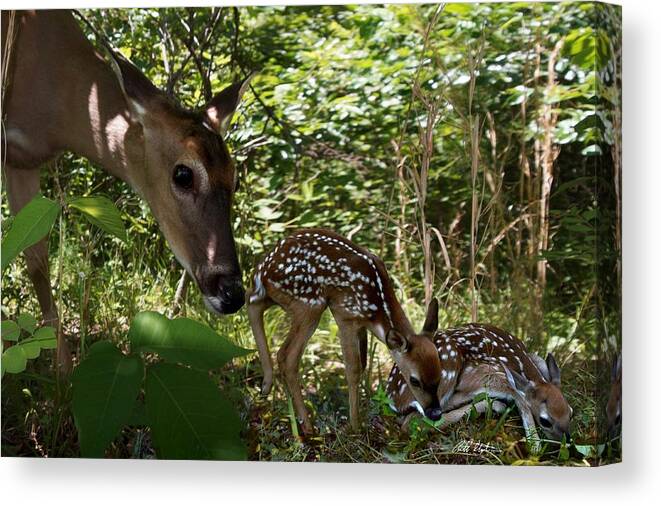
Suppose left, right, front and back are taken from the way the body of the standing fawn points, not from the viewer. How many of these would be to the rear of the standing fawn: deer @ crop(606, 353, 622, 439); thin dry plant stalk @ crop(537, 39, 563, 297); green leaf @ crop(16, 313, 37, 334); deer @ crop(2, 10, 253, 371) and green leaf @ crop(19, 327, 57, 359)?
3

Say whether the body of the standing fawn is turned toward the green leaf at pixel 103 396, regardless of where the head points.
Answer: no

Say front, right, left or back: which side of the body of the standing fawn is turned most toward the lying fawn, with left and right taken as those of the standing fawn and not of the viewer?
front

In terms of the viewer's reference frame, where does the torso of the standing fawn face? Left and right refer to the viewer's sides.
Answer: facing to the right of the viewer

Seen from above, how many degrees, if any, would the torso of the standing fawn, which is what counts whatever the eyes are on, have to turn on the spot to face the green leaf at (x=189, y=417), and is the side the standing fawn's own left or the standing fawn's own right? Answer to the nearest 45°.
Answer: approximately 90° to the standing fawn's own right

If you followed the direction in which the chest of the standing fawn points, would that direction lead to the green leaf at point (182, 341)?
no

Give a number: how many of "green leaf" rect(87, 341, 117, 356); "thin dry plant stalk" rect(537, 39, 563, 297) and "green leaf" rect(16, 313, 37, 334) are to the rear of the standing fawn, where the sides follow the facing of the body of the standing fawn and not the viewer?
2

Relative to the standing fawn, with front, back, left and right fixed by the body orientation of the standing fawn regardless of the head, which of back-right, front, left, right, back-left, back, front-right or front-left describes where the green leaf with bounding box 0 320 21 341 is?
back

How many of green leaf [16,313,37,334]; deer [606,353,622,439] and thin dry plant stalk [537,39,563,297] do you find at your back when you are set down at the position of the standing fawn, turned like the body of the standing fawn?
1

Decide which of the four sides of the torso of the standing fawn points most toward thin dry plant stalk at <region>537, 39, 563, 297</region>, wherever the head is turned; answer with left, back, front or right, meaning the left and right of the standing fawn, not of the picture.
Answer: front

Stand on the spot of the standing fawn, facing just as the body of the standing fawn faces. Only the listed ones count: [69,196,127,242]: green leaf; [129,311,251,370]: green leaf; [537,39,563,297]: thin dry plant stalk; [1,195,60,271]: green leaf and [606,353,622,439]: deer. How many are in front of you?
2

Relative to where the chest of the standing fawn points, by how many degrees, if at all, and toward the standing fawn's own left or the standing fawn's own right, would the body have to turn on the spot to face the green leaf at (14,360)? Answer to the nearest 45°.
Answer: approximately 180°

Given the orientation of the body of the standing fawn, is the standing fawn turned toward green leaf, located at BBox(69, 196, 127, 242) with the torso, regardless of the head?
no
